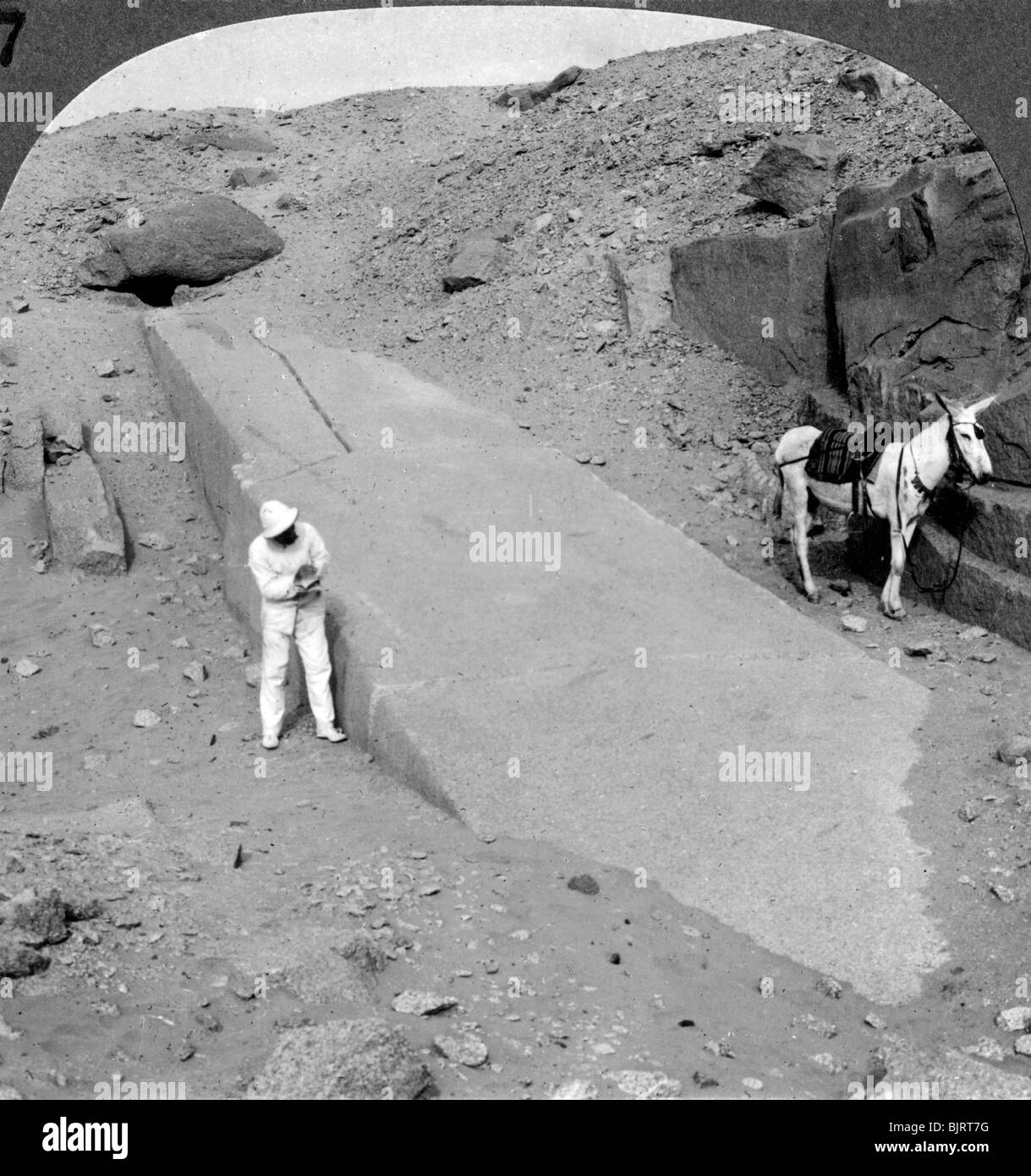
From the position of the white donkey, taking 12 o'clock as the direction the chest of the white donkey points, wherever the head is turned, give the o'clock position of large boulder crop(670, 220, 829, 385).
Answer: The large boulder is roughly at 7 o'clock from the white donkey.

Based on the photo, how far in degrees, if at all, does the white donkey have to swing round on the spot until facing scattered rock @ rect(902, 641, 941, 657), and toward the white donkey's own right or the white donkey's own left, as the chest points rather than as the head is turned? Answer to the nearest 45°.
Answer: approximately 45° to the white donkey's own right

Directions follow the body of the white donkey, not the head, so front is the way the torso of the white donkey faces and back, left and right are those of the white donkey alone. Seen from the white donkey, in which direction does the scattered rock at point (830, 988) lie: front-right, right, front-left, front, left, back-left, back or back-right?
front-right

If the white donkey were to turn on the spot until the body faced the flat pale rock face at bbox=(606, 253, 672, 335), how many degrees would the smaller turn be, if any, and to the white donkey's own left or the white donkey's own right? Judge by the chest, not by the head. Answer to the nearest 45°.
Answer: approximately 180°

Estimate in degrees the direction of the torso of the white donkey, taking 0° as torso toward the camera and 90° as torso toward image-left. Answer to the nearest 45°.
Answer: approximately 315°

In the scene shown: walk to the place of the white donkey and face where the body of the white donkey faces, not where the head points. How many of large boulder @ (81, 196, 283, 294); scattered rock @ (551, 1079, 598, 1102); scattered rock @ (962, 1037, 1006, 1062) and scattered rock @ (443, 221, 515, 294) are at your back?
2

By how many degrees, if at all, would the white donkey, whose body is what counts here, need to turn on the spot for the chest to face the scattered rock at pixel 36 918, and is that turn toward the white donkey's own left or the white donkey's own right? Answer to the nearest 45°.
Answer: approximately 90° to the white donkey's own right

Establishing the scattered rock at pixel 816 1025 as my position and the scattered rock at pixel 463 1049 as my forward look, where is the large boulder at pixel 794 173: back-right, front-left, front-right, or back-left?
back-right

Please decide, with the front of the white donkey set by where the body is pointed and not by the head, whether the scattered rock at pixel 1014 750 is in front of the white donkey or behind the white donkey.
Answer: in front

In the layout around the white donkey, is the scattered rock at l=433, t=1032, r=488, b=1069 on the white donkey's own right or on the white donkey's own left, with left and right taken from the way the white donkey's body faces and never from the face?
on the white donkey's own right

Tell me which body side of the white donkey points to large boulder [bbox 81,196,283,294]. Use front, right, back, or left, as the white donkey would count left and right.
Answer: back

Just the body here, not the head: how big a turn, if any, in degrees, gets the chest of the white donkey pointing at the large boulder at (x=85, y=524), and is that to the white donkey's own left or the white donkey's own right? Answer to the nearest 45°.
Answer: approximately 135° to the white donkey's own right

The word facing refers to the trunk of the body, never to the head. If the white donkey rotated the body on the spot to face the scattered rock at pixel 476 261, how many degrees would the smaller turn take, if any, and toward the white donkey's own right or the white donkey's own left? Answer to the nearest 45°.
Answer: approximately 180°

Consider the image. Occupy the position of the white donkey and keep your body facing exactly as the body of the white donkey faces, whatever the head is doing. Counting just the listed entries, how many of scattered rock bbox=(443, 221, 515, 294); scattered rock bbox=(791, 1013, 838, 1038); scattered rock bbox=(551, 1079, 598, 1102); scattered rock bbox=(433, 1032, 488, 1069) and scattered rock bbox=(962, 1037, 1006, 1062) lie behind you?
1

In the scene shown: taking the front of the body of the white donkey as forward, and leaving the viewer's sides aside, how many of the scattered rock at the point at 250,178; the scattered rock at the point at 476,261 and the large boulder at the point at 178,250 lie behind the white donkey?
3

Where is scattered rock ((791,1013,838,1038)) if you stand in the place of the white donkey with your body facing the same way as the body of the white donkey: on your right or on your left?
on your right

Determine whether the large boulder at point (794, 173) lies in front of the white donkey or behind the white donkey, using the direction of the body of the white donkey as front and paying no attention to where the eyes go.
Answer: behind
